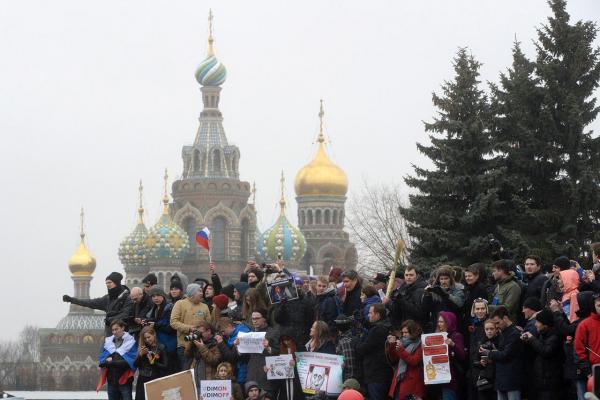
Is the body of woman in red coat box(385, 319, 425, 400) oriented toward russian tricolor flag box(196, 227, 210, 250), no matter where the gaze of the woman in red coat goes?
no

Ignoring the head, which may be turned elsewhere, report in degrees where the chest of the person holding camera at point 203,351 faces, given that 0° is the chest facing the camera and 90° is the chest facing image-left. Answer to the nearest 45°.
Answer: approximately 45°

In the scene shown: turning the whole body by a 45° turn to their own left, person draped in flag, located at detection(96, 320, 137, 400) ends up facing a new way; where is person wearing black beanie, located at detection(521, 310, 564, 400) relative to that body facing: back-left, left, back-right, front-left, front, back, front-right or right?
front

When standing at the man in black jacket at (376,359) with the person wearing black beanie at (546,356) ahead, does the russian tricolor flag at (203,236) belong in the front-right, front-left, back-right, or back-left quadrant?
back-left

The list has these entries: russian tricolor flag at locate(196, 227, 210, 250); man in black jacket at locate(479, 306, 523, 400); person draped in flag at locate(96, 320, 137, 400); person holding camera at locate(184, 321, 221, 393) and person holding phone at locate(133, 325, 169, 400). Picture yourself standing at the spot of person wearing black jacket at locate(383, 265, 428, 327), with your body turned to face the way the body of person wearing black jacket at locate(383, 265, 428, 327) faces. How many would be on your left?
1

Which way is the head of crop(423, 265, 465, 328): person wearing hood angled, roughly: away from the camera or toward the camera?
toward the camera

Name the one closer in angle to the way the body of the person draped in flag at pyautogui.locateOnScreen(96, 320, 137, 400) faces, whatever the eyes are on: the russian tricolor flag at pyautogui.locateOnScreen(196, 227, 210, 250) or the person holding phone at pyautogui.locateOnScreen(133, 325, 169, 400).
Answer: the person holding phone

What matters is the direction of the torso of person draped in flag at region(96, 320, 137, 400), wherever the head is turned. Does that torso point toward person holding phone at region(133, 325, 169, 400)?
no

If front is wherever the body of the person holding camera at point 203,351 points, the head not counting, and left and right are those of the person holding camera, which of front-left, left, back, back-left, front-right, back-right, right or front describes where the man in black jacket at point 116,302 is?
right

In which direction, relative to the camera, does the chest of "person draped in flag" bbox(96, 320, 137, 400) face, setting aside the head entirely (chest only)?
toward the camera

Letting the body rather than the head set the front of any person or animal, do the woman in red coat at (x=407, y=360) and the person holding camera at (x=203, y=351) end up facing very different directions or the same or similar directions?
same or similar directions
